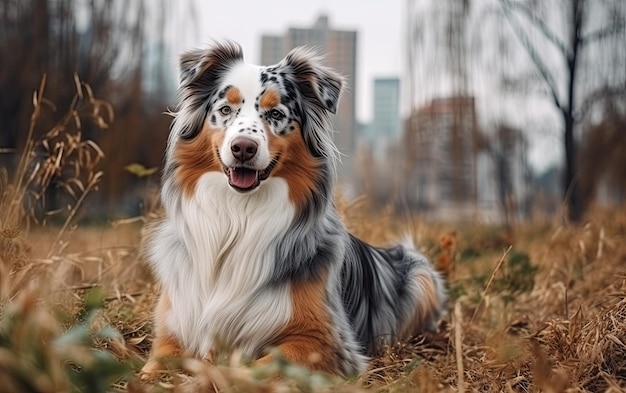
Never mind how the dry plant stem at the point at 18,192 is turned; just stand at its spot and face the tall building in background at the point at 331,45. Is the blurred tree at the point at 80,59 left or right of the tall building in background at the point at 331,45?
left

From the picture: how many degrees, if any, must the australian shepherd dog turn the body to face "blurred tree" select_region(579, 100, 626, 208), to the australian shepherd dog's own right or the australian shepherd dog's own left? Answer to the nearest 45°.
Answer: approximately 180°

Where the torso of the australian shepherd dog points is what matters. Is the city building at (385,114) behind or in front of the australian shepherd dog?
behind

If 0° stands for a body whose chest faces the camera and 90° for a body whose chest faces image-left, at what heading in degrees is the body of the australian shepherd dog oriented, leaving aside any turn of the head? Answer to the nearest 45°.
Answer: approximately 45°

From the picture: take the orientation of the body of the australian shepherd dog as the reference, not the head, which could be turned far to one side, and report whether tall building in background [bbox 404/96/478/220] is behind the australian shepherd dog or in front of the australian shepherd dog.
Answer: behind

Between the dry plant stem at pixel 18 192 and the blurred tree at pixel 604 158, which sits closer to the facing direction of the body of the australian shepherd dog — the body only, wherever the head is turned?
the dry plant stem

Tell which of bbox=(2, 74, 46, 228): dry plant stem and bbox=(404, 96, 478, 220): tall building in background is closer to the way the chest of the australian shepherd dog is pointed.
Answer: the dry plant stem

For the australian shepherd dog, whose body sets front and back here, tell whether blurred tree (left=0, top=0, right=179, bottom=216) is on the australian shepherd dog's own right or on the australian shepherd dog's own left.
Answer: on the australian shepherd dog's own right

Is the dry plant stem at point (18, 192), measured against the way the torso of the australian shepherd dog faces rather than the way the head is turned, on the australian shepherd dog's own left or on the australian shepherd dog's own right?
on the australian shepherd dog's own right

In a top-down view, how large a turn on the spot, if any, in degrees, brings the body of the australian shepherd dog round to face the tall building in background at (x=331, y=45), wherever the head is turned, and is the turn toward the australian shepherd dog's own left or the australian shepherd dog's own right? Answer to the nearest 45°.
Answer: approximately 135° to the australian shepherd dog's own right
